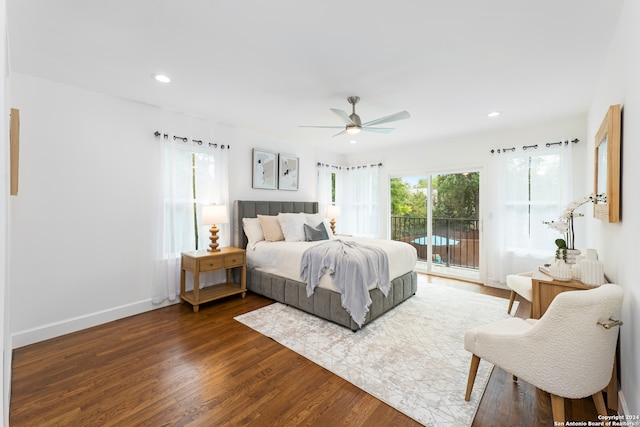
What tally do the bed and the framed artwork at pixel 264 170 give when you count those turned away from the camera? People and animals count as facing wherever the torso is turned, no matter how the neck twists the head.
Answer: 0

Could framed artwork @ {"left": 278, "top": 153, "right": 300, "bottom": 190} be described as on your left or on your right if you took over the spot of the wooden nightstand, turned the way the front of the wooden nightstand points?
on your left

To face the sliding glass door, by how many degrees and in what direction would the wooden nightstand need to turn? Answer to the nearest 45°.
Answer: approximately 45° to its left

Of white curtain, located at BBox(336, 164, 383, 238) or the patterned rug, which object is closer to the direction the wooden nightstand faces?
the patterned rug

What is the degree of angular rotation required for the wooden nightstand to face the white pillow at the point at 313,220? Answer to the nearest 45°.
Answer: approximately 45° to its left

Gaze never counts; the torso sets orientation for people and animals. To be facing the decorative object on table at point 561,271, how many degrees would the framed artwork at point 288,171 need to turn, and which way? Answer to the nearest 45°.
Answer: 0° — it already faces it
